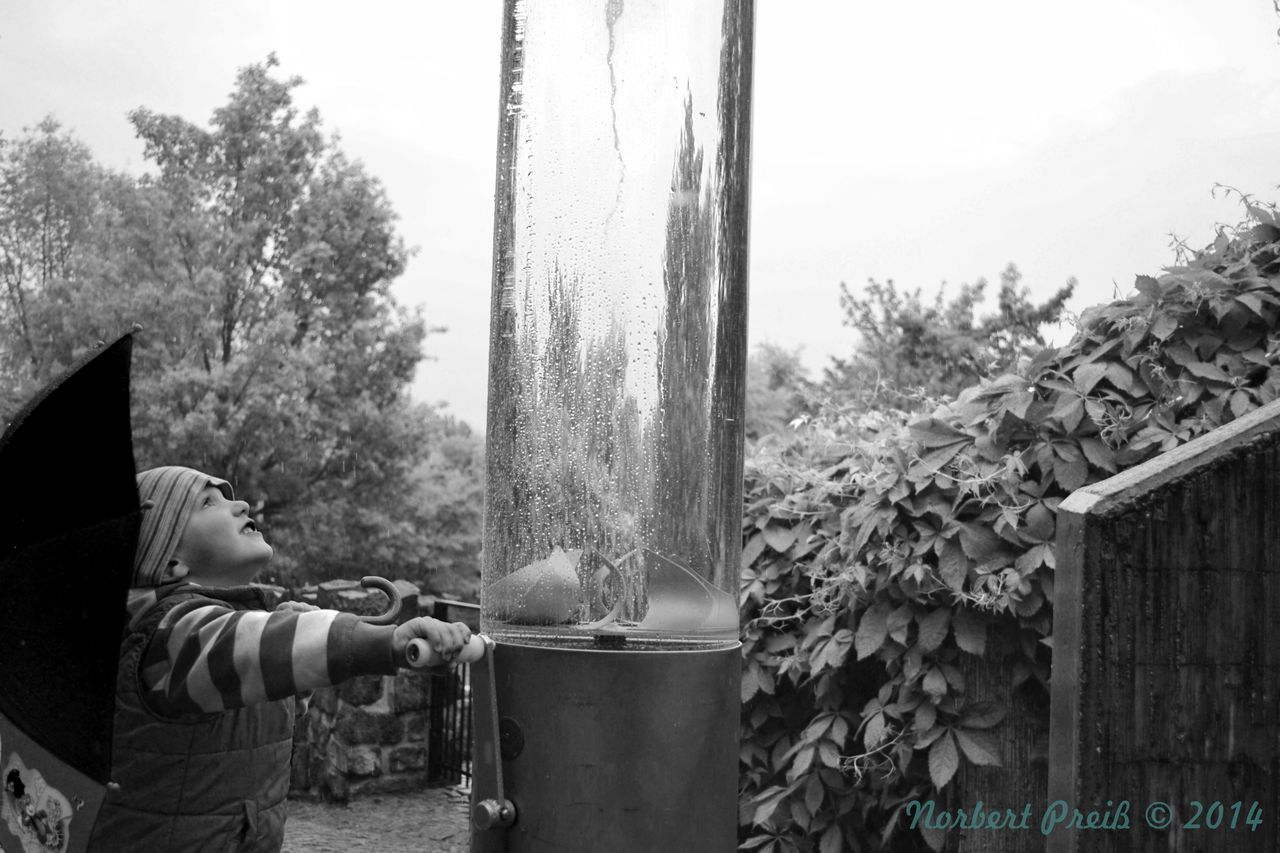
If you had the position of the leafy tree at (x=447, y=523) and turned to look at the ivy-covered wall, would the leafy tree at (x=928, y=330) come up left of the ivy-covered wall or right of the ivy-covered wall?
left

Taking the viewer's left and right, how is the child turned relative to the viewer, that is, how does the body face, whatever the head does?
facing to the right of the viewer

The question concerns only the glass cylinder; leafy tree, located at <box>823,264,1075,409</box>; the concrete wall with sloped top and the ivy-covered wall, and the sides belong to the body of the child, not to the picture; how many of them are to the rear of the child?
0

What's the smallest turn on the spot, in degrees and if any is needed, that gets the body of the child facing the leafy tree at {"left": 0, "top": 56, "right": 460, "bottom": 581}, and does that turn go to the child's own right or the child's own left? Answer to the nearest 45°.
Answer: approximately 90° to the child's own left

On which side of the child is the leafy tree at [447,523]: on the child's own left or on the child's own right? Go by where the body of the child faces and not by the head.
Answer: on the child's own left

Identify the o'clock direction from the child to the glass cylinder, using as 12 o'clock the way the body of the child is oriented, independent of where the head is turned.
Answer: The glass cylinder is roughly at 1 o'clock from the child.

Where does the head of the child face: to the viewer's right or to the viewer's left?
to the viewer's right

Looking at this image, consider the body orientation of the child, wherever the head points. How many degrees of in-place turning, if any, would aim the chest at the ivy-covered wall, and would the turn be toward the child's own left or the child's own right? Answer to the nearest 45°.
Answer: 0° — they already face it

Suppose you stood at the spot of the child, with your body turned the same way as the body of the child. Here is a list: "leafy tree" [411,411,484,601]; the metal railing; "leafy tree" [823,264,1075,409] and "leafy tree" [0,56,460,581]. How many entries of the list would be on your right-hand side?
0

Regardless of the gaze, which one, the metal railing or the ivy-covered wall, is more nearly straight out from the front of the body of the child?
the ivy-covered wall

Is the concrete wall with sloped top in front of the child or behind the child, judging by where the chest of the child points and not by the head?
in front

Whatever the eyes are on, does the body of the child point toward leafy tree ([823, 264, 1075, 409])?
no

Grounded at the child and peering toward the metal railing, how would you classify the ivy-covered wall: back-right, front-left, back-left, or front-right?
front-right

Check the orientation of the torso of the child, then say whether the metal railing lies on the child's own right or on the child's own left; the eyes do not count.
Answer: on the child's own left
